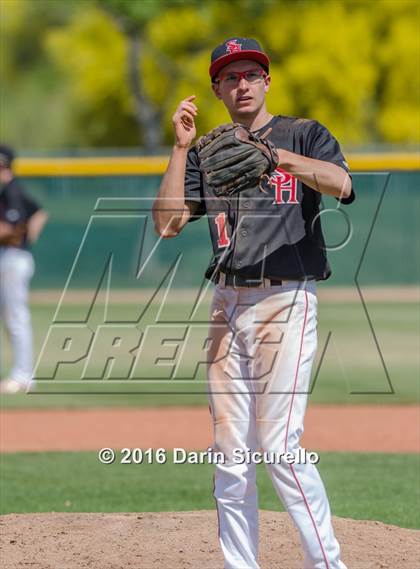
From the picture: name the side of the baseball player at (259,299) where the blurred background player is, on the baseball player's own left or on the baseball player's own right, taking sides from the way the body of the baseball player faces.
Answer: on the baseball player's own right

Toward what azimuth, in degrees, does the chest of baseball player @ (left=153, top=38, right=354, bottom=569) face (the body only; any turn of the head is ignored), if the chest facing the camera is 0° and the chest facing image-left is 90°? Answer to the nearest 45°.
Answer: approximately 45°
